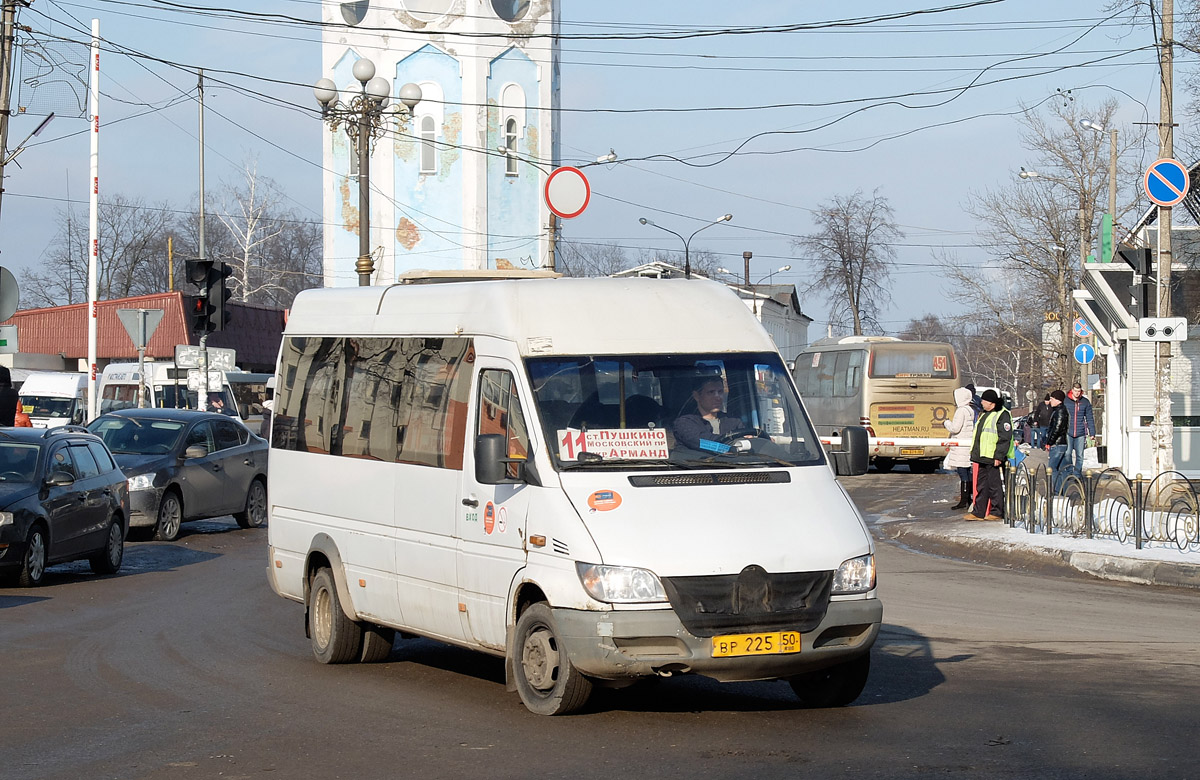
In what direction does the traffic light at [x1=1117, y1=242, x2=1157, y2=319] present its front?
to the viewer's left

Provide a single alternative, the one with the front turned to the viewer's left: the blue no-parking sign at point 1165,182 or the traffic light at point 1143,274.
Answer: the traffic light

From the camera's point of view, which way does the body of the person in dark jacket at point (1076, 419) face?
toward the camera

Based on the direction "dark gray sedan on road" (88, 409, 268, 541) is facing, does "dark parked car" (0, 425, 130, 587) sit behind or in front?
in front

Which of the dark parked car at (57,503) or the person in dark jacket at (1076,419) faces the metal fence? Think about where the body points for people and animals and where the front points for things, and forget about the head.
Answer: the person in dark jacket

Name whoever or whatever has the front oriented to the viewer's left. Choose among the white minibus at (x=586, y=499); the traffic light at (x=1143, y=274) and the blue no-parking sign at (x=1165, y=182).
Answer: the traffic light

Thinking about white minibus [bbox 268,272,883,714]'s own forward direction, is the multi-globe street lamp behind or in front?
behind

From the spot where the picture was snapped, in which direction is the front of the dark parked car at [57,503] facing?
facing the viewer and to the left of the viewer

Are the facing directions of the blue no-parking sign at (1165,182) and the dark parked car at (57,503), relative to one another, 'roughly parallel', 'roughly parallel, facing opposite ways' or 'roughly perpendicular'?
roughly parallel

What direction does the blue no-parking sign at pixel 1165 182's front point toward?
toward the camera
